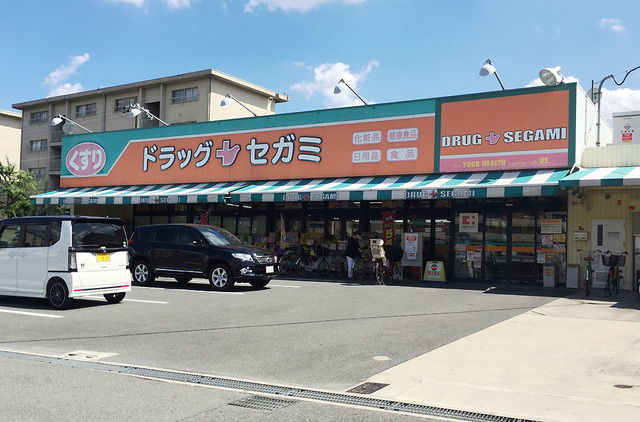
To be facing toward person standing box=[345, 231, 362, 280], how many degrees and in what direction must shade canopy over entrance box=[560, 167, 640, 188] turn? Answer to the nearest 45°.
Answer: approximately 90° to its right

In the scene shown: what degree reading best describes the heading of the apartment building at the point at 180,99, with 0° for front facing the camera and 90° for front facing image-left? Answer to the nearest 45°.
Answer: approximately 45°

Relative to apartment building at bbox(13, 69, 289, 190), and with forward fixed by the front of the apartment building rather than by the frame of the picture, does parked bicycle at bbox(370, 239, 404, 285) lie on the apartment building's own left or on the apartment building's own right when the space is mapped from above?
on the apartment building's own left

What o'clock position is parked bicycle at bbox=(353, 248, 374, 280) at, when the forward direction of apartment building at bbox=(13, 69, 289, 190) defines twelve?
The parked bicycle is roughly at 10 o'clock from the apartment building.

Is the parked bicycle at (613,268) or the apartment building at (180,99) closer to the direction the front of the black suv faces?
the parked bicycle

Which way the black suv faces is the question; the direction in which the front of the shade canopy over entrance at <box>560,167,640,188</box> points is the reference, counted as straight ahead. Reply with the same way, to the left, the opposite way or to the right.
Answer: to the left
